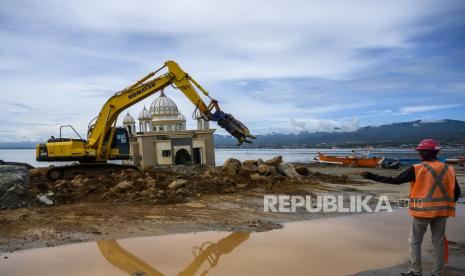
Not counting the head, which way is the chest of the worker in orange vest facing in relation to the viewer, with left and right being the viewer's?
facing away from the viewer and to the left of the viewer

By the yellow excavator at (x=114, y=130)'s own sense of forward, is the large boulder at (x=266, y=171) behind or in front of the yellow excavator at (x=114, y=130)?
in front

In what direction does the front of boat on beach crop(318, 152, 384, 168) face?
to the viewer's left

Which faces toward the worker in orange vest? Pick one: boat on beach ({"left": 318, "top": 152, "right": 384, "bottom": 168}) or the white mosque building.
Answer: the white mosque building

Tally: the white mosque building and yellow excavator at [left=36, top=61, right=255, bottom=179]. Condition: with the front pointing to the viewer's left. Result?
0

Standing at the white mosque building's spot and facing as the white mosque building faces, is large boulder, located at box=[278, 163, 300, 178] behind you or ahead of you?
ahead

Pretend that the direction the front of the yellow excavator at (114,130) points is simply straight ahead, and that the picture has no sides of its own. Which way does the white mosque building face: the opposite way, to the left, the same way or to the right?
to the right

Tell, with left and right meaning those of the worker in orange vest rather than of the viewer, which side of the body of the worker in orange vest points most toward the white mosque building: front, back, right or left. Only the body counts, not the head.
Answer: front

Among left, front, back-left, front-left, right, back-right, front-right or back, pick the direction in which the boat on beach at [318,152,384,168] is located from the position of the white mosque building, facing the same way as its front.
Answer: left

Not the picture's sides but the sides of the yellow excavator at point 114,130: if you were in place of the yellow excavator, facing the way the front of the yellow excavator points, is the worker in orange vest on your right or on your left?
on your right

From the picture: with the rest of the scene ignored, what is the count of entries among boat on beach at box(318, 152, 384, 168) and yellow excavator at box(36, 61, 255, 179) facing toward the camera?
0

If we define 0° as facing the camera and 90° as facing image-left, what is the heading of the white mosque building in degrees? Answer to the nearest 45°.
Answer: approximately 0°

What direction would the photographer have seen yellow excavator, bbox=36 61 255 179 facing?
facing to the right of the viewer

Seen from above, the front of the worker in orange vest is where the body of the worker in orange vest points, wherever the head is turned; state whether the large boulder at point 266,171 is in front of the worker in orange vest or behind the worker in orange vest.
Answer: in front
